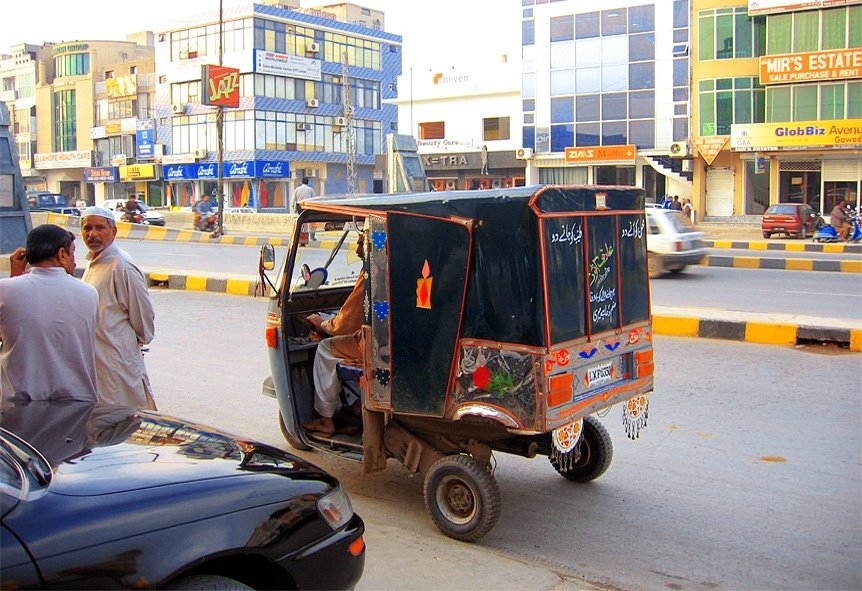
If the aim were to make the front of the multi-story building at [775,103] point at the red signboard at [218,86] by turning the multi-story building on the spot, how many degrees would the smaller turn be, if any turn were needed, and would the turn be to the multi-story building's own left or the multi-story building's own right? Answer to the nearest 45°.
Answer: approximately 45° to the multi-story building's own right

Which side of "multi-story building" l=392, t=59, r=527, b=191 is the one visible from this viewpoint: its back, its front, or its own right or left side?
front

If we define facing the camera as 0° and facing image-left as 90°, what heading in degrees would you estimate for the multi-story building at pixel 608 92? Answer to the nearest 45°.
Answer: approximately 0°

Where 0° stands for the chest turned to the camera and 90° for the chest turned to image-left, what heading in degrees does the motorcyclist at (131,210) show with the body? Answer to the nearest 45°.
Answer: approximately 315°

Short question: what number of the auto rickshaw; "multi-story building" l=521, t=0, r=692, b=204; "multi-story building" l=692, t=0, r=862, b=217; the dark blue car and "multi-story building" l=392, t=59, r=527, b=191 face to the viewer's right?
1

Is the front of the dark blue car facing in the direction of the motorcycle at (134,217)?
no

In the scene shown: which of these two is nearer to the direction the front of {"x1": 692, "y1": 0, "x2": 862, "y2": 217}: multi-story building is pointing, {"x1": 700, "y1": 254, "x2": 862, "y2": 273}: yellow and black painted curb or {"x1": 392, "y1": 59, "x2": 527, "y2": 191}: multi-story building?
the yellow and black painted curb

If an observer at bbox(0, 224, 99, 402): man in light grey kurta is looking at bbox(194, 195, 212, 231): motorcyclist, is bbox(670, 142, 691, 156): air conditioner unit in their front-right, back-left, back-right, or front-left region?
front-right

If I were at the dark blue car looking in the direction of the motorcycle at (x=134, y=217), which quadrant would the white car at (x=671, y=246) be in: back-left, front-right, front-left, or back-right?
front-right

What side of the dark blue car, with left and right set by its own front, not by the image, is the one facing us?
right

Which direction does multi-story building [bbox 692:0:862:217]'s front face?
toward the camera

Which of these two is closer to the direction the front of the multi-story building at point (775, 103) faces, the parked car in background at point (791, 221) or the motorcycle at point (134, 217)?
the parked car in background

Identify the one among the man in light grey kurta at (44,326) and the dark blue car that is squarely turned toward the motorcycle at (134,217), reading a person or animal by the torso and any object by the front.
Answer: the man in light grey kurta

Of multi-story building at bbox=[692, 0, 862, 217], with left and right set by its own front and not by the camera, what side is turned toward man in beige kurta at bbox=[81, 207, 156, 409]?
front

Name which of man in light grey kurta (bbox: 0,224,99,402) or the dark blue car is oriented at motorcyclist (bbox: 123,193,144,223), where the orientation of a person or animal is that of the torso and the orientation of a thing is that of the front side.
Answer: the man in light grey kurta

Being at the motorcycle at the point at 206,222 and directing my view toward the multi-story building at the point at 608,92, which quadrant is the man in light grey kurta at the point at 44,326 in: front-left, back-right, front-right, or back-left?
back-right
